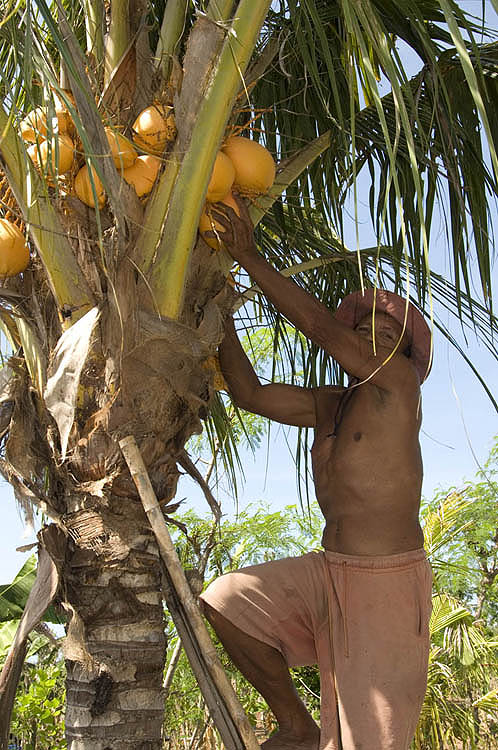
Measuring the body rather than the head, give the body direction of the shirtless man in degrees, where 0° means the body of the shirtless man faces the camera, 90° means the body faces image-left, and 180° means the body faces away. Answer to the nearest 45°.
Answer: approximately 45°
